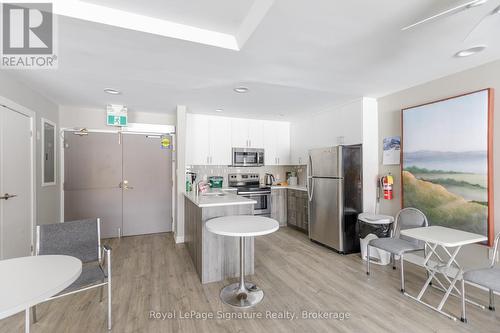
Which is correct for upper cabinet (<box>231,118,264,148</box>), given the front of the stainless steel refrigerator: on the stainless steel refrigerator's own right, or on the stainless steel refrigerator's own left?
on the stainless steel refrigerator's own right

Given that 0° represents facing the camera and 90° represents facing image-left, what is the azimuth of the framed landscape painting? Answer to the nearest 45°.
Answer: approximately 45°

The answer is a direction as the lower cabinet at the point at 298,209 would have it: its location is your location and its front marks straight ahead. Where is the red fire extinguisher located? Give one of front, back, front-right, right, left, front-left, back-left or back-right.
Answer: left

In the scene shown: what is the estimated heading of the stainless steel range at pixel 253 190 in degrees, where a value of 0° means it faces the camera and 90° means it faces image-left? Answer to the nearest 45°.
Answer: approximately 0°

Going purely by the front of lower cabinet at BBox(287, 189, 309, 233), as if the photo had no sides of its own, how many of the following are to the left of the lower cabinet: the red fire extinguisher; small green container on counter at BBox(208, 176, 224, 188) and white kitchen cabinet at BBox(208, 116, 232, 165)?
1

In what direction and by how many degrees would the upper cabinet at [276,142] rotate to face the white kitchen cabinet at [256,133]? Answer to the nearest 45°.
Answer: approximately 45° to its right

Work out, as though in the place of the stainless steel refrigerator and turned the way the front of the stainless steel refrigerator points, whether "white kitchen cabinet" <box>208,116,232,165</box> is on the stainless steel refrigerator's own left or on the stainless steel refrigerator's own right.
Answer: on the stainless steel refrigerator's own right

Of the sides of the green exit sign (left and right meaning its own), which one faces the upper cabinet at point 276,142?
left

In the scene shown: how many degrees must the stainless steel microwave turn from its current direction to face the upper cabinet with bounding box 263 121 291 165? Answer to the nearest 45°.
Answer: approximately 135° to its left

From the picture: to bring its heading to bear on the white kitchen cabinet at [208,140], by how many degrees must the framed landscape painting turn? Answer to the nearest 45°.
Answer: approximately 45° to its right
